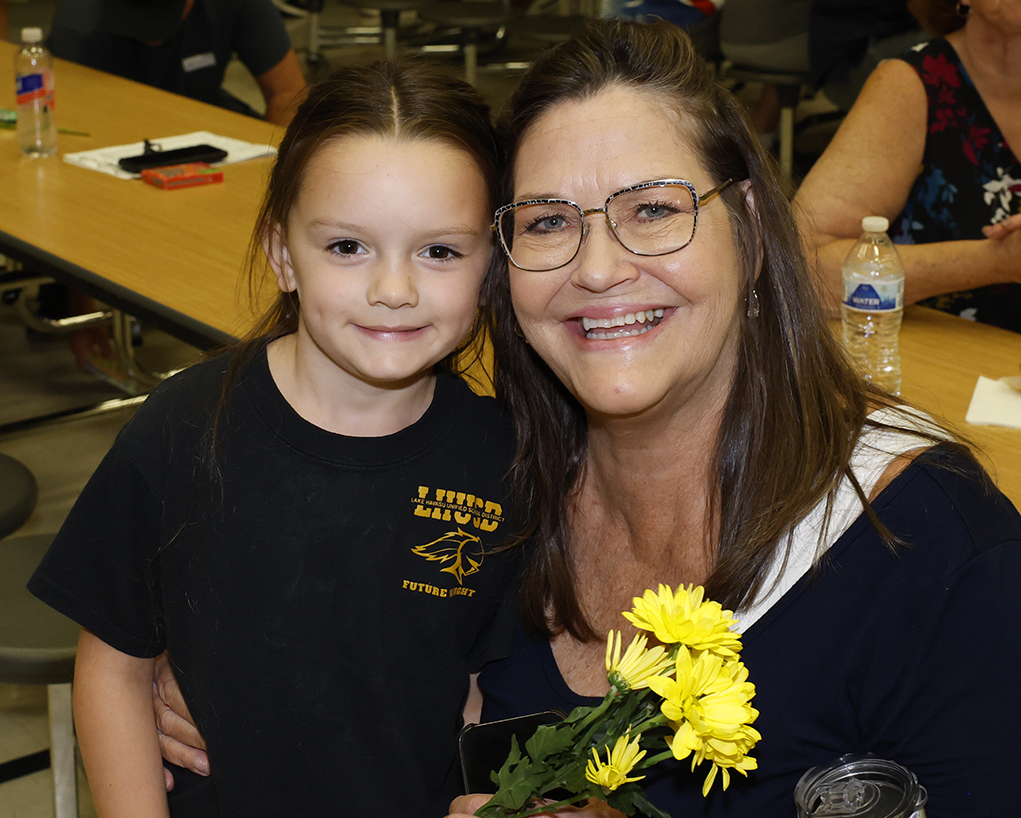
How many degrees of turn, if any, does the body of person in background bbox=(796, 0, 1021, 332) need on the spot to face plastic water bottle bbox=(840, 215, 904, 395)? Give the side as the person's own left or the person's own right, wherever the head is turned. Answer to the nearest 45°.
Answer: approximately 45° to the person's own right

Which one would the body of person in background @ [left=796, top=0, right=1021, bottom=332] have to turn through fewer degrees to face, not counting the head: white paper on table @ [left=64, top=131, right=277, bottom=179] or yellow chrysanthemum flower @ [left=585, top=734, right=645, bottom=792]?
the yellow chrysanthemum flower

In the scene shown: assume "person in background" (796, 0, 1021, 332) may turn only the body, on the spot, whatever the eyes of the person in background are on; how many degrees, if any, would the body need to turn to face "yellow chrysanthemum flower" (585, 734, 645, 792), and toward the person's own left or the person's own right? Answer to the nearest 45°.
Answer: approximately 45° to the person's own right

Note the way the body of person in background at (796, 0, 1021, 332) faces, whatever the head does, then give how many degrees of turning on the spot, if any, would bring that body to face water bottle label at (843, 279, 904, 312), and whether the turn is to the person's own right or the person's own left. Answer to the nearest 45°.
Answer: approximately 45° to the person's own right
